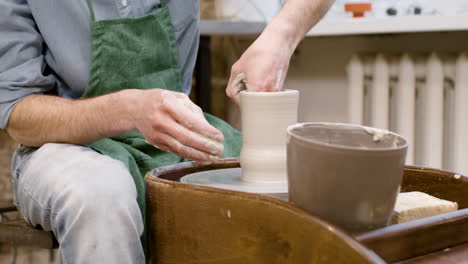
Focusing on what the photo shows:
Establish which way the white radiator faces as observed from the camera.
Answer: facing the viewer

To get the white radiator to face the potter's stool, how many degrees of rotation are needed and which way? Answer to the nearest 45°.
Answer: approximately 45° to its right

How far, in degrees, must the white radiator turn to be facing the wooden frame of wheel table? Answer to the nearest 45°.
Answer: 0° — it already faces it

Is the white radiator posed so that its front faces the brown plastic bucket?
yes
